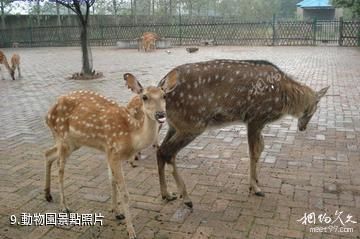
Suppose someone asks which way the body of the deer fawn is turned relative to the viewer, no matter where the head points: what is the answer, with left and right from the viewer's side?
facing the viewer and to the right of the viewer

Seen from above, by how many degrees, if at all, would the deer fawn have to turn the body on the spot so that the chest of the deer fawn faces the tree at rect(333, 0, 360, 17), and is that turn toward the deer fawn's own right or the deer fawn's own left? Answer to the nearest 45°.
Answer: approximately 90° to the deer fawn's own left

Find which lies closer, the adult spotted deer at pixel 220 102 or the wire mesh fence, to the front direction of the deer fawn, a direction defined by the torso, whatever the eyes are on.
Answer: the adult spotted deer

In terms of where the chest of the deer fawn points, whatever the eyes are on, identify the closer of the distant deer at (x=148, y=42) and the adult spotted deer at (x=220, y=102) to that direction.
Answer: the adult spotted deer

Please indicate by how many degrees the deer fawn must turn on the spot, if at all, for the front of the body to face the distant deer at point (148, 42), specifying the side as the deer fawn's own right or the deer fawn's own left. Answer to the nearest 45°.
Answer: approximately 135° to the deer fawn's own left

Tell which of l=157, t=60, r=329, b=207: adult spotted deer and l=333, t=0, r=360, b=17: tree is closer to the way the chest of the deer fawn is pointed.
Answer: the adult spotted deer

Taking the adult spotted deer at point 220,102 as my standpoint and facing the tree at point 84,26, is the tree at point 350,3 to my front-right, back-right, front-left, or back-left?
front-right

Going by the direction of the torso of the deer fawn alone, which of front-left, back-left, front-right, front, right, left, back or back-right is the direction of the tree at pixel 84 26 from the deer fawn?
back-left
